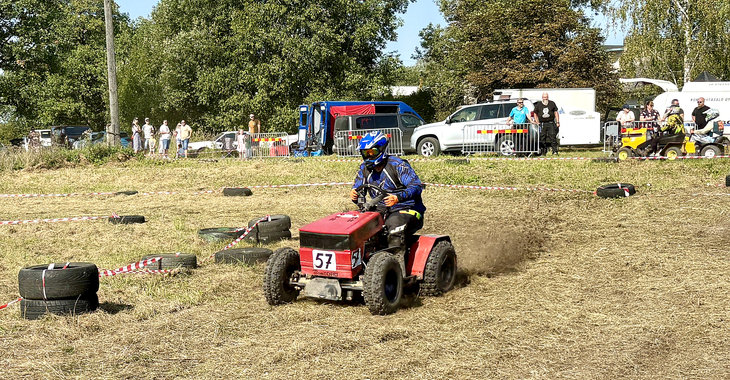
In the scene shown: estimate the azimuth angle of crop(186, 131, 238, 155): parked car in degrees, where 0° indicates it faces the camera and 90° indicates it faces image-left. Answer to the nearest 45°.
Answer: approximately 90°

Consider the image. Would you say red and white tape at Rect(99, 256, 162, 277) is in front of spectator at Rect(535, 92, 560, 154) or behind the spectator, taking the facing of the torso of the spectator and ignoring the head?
in front

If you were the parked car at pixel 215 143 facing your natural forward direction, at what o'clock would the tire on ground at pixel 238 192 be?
The tire on ground is roughly at 9 o'clock from the parked car.

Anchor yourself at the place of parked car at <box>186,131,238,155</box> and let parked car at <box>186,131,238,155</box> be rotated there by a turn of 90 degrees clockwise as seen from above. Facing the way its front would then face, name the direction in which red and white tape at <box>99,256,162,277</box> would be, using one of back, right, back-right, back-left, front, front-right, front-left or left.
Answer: back

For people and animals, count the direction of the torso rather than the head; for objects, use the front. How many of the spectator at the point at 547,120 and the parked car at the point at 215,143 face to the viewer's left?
1

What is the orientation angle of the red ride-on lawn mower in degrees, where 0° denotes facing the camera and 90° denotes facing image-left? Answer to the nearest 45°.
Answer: approximately 45°

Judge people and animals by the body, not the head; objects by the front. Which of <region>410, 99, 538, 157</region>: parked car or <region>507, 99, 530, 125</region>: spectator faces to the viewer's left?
the parked car

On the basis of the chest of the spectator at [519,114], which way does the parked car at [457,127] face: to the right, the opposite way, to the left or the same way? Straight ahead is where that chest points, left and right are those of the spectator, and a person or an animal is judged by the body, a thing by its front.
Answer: to the right

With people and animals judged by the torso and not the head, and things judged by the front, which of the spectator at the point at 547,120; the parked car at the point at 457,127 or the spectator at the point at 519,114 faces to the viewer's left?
the parked car

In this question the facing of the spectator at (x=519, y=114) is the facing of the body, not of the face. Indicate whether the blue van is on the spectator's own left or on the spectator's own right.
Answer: on the spectator's own right

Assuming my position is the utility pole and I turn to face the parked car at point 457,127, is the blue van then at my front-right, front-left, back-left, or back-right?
front-left

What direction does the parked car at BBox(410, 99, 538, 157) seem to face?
to the viewer's left

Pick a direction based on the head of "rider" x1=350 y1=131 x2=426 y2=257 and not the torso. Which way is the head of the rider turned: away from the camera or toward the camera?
toward the camera

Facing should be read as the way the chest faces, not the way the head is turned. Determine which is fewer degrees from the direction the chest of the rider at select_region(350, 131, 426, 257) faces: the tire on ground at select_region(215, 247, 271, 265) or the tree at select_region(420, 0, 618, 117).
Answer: the tire on ground

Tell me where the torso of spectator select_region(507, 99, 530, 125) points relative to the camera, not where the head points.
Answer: toward the camera

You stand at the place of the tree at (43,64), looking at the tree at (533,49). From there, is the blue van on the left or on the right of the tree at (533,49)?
right

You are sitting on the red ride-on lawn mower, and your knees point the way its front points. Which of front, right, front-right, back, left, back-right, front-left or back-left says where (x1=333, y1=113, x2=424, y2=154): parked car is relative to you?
back-right

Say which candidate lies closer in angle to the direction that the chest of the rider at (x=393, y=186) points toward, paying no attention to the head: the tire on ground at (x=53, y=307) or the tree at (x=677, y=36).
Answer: the tire on ground

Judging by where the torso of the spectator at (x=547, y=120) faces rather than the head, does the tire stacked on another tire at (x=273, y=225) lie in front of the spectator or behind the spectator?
in front

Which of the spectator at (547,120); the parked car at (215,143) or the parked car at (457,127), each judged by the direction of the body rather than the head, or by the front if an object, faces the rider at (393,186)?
the spectator

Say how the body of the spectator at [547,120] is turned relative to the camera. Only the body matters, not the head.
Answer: toward the camera

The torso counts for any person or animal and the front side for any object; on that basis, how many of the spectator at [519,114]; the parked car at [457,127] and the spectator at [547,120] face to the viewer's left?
1
